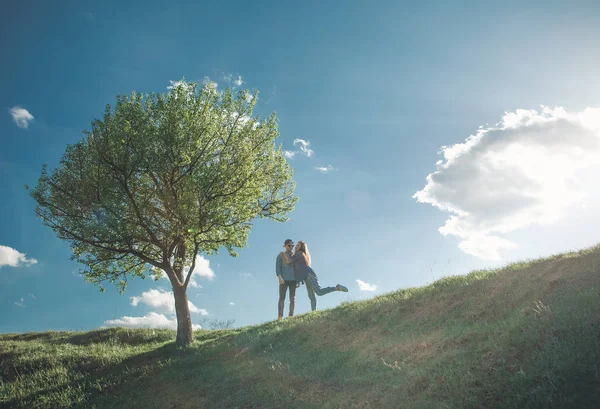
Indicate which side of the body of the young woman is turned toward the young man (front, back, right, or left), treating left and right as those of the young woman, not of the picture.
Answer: front

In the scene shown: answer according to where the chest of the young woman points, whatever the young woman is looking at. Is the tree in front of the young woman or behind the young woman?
in front

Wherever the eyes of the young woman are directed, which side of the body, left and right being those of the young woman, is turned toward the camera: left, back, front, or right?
left
